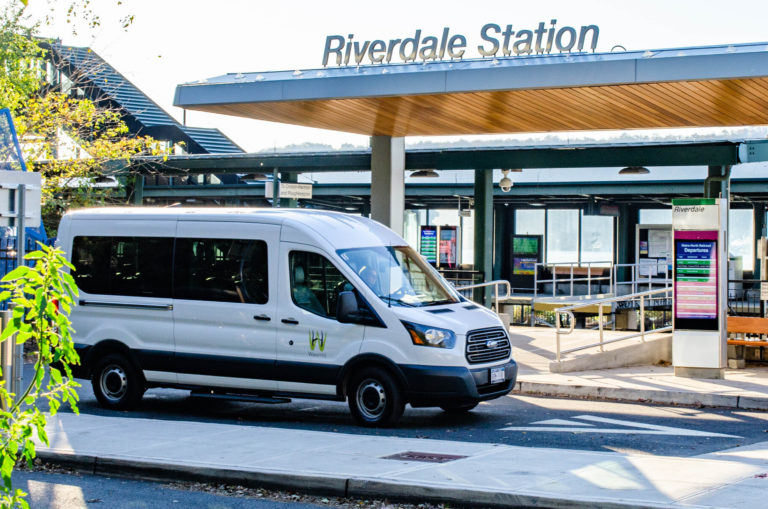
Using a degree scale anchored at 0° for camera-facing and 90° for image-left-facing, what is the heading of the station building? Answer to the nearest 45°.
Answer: approximately 0°

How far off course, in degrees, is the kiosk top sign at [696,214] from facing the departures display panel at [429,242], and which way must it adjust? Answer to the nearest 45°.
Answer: approximately 135° to its right

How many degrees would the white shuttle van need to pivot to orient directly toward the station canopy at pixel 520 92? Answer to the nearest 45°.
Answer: approximately 90° to its left

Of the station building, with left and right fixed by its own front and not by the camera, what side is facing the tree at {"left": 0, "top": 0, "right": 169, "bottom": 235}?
right

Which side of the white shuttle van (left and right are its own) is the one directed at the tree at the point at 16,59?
back

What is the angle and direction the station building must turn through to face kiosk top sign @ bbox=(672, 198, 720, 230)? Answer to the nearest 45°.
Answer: approximately 45° to its left

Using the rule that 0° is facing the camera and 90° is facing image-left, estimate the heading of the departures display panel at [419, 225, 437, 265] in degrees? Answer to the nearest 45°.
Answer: approximately 0°
